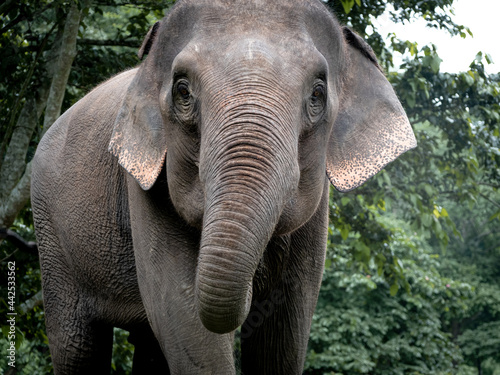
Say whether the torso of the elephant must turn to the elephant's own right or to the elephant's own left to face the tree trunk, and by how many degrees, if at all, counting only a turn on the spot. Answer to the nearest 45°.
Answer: approximately 180°

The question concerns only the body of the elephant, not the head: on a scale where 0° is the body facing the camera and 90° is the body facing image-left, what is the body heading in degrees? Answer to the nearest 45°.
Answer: approximately 315°
